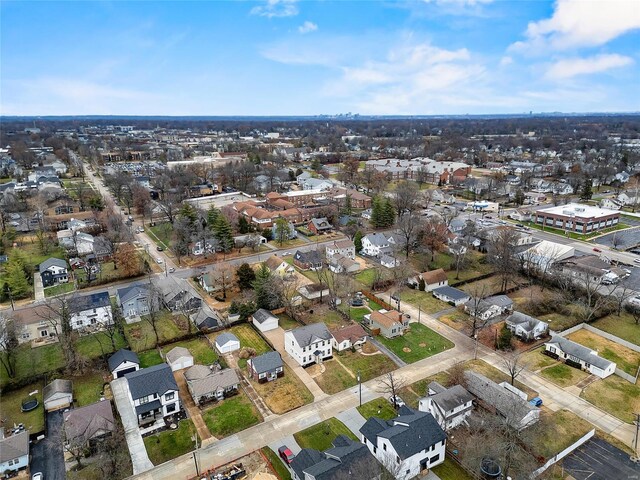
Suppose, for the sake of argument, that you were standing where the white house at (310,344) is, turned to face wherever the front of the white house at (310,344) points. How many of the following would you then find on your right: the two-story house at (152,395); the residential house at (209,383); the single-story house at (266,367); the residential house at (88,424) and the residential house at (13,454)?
5

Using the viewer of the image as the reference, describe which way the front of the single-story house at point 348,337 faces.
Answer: facing the viewer and to the right of the viewer

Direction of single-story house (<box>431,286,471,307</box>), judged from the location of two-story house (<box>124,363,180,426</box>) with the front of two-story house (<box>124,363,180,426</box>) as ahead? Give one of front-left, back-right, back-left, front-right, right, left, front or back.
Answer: left

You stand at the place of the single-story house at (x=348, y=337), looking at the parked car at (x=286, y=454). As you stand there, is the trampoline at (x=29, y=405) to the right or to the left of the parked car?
right

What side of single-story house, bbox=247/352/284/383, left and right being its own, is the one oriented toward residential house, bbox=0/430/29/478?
right

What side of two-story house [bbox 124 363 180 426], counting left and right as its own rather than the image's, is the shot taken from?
front

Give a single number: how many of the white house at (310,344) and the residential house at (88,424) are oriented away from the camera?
0

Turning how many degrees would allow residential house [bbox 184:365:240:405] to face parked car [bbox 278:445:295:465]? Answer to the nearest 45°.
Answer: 0° — it already faces it

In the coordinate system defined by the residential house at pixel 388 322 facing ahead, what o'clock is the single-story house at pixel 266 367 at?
The single-story house is roughly at 3 o'clock from the residential house.

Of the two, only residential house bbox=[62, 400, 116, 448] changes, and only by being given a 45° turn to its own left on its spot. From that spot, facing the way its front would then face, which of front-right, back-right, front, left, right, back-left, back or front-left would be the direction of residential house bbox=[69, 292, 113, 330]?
left

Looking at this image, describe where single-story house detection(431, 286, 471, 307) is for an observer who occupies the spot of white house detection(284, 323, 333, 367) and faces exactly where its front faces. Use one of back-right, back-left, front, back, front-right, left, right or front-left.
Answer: left

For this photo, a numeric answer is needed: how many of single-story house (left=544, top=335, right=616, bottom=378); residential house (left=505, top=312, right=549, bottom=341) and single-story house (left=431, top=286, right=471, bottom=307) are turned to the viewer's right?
0

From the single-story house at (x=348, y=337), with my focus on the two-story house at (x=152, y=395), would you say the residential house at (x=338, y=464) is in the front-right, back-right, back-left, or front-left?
front-left

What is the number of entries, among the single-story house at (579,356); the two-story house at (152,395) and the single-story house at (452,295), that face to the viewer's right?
0
